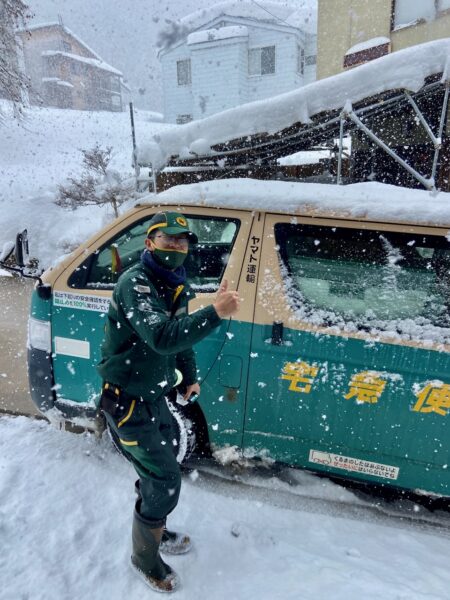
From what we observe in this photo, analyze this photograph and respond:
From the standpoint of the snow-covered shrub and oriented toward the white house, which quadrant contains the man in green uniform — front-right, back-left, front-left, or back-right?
back-right

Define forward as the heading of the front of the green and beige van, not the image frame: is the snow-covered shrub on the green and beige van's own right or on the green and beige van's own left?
on the green and beige van's own right

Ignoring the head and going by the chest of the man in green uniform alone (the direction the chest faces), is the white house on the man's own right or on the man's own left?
on the man's own left

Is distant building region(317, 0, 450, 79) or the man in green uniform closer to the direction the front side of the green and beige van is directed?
the man in green uniform

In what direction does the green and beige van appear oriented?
to the viewer's left

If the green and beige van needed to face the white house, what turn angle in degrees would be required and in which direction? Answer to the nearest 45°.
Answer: approximately 90° to its right

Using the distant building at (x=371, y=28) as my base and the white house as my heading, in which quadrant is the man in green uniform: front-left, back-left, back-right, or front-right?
back-left

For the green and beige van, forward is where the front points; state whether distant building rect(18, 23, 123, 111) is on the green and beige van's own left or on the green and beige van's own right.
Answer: on the green and beige van's own right

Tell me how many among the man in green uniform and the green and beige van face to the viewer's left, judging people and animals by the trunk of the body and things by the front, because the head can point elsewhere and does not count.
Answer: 1

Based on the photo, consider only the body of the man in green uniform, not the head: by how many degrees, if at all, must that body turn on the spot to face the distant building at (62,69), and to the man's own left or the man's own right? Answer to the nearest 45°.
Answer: approximately 135° to the man's own left

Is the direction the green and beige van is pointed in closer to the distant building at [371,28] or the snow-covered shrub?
the snow-covered shrub

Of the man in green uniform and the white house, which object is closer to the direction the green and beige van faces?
the man in green uniform

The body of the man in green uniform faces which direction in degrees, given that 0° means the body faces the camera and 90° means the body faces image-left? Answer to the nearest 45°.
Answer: approximately 315°

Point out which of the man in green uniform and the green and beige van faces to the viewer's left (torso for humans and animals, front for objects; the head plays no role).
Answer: the green and beige van

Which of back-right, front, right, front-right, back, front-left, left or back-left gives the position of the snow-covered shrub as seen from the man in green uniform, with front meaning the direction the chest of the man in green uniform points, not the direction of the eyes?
back-left

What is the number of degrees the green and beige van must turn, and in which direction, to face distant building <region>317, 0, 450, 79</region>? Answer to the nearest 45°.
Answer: approximately 90° to its right
